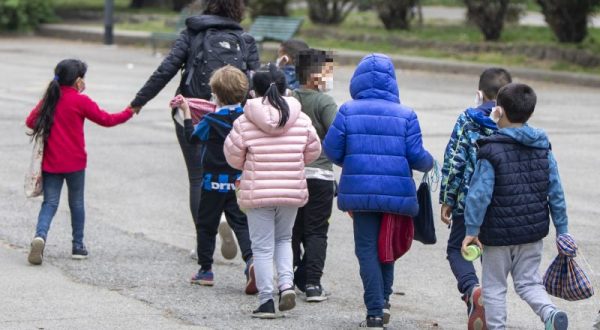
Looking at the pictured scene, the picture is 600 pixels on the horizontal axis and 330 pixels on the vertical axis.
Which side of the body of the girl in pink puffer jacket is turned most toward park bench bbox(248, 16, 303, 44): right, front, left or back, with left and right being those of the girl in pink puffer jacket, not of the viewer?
front

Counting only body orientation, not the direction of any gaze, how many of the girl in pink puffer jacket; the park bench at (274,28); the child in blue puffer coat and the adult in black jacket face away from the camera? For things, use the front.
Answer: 3

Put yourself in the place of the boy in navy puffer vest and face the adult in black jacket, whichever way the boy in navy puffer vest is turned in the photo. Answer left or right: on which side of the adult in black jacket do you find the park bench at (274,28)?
right

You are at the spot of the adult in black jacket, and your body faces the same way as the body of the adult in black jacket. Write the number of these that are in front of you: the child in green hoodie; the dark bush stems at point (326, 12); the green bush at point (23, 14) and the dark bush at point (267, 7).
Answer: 3

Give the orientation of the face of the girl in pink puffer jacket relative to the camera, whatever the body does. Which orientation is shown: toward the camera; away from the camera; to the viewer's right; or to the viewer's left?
away from the camera

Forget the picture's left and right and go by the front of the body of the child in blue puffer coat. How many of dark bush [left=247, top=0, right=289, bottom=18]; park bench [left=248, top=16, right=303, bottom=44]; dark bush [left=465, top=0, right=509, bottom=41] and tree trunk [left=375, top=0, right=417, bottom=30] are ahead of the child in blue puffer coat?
4

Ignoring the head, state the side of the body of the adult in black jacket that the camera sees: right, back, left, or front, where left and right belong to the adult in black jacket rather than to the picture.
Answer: back

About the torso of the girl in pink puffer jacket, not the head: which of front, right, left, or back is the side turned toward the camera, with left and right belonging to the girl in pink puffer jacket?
back

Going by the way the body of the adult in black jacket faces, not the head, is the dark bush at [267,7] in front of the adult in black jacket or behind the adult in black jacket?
in front

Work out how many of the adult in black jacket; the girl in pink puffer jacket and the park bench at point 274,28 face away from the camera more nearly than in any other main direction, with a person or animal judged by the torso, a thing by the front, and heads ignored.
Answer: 2

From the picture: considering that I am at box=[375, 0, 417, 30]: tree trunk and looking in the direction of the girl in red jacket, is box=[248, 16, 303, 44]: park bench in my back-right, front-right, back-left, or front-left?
front-right

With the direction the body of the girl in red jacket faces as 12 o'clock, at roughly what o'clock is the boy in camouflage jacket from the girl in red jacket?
The boy in camouflage jacket is roughly at 3 o'clock from the girl in red jacket.

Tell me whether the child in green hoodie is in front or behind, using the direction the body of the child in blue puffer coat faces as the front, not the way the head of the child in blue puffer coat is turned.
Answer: in front

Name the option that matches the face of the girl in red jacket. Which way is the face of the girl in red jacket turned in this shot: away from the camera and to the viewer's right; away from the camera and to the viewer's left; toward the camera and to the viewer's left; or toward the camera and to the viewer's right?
away from the camera and to the viewer's right

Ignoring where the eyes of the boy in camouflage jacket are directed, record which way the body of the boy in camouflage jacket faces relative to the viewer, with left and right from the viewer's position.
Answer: facing away from the viewer and to the left of the viewer

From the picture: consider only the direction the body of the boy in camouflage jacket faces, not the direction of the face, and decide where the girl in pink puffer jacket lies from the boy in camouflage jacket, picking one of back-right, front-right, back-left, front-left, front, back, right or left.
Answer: front-left

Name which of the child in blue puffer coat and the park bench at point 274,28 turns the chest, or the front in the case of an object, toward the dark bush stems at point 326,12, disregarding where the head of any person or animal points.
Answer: the child in blue puffer coat

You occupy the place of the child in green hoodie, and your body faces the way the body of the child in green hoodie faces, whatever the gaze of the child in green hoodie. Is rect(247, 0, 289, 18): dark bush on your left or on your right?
on your left
